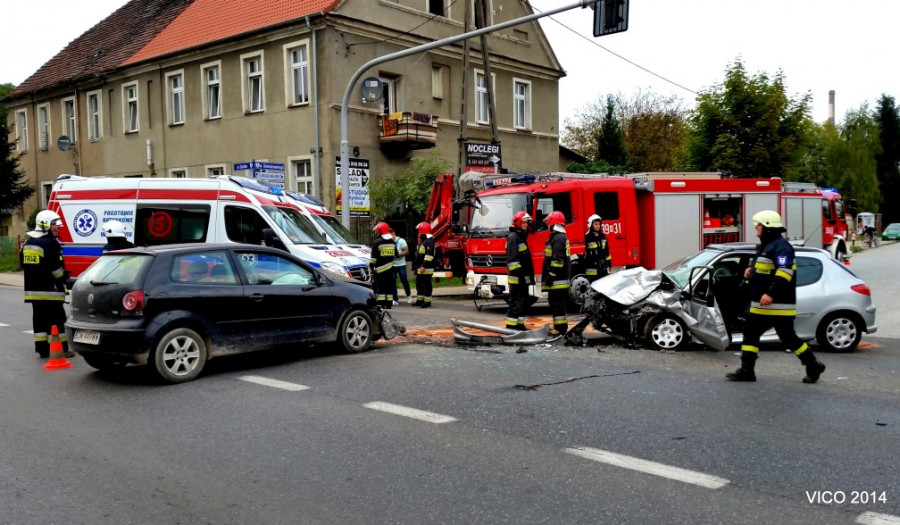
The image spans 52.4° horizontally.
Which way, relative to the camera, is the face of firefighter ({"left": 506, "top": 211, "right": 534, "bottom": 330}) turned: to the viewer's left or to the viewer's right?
to the viewer's right

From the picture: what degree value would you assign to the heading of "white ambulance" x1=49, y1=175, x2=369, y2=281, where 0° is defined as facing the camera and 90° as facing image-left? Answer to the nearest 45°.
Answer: approximately 315°

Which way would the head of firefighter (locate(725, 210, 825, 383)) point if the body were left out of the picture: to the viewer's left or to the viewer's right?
to the viewer's left

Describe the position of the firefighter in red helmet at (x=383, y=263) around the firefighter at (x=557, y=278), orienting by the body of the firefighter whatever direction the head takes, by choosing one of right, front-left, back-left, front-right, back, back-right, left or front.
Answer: front-right

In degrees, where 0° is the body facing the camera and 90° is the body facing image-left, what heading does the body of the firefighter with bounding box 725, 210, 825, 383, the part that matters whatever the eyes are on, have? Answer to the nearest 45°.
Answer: approximately 90°
